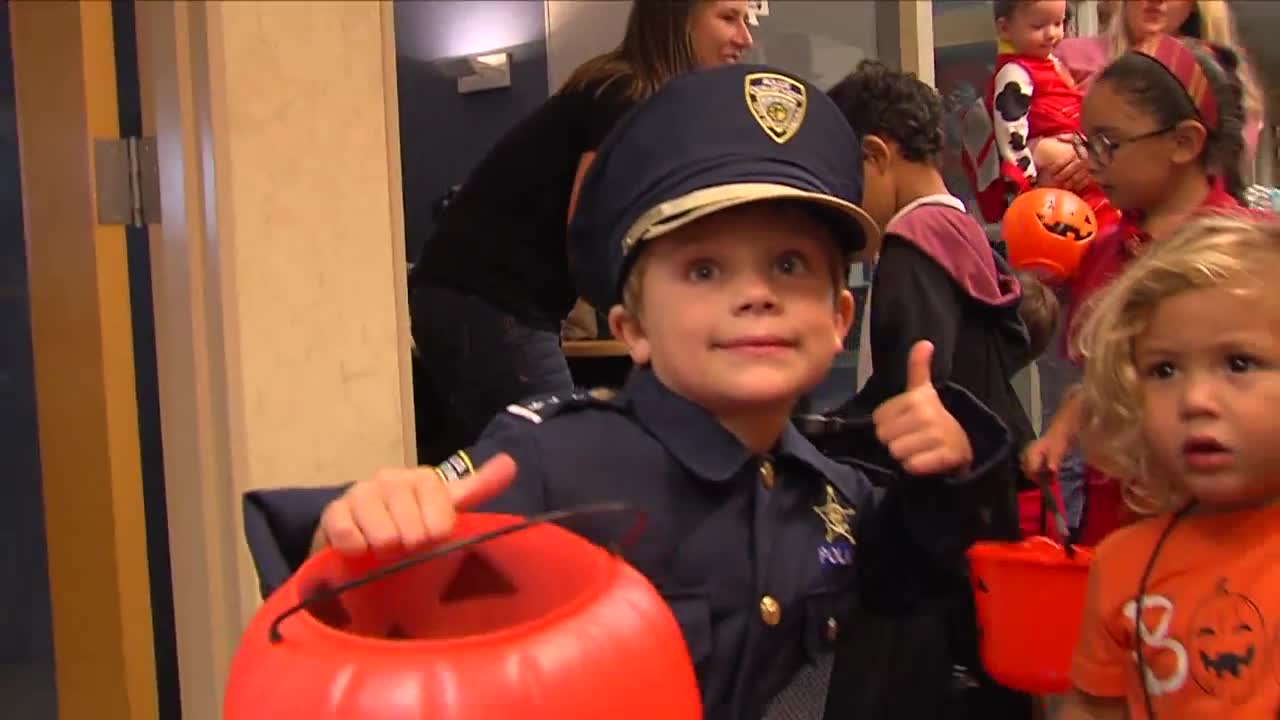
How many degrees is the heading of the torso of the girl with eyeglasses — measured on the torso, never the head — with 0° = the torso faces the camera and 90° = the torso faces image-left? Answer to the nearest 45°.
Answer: approximately 90°

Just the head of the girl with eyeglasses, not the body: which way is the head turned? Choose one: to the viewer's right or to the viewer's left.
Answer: to the viewer's left

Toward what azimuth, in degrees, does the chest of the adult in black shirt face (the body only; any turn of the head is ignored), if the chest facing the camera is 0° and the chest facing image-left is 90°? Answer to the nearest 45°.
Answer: approximately 270°

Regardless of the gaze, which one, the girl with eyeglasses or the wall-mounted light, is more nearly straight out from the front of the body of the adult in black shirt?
the girl with eyeglasses

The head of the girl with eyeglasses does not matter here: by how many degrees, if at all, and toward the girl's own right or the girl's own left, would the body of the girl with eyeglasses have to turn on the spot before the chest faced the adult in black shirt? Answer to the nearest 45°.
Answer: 0° — they already face them

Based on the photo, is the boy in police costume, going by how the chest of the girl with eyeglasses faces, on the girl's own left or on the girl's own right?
on the girl's own left

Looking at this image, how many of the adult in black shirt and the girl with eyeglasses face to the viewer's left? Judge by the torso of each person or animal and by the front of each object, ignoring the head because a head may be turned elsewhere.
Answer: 1

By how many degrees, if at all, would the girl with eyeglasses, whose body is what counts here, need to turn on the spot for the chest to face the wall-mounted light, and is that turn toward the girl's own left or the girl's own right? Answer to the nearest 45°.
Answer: approximately 45° to the girl's own right

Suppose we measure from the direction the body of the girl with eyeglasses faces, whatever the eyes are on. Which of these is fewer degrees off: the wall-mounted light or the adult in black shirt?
the adult in black shirt

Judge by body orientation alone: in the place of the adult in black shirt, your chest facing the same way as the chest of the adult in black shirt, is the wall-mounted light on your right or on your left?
on your left
